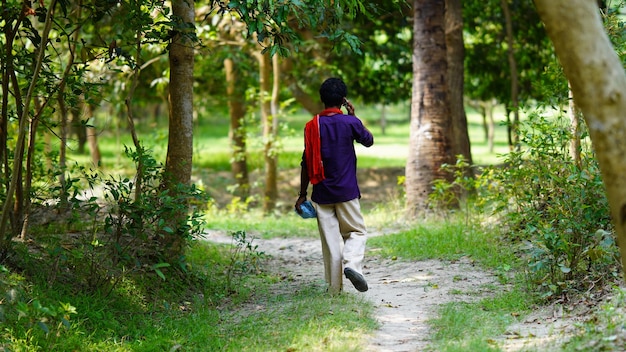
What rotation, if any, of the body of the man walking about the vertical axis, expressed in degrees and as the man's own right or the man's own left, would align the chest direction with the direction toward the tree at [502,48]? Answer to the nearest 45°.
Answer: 0° — they already face it

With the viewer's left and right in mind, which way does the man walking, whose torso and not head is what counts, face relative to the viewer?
facing away from the viewer

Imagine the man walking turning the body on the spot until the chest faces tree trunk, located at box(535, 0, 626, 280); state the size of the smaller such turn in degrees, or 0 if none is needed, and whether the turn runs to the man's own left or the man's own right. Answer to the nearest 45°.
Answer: approximately 135° to the man's own right

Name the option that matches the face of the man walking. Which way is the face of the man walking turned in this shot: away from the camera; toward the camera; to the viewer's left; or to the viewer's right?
away from the camera
